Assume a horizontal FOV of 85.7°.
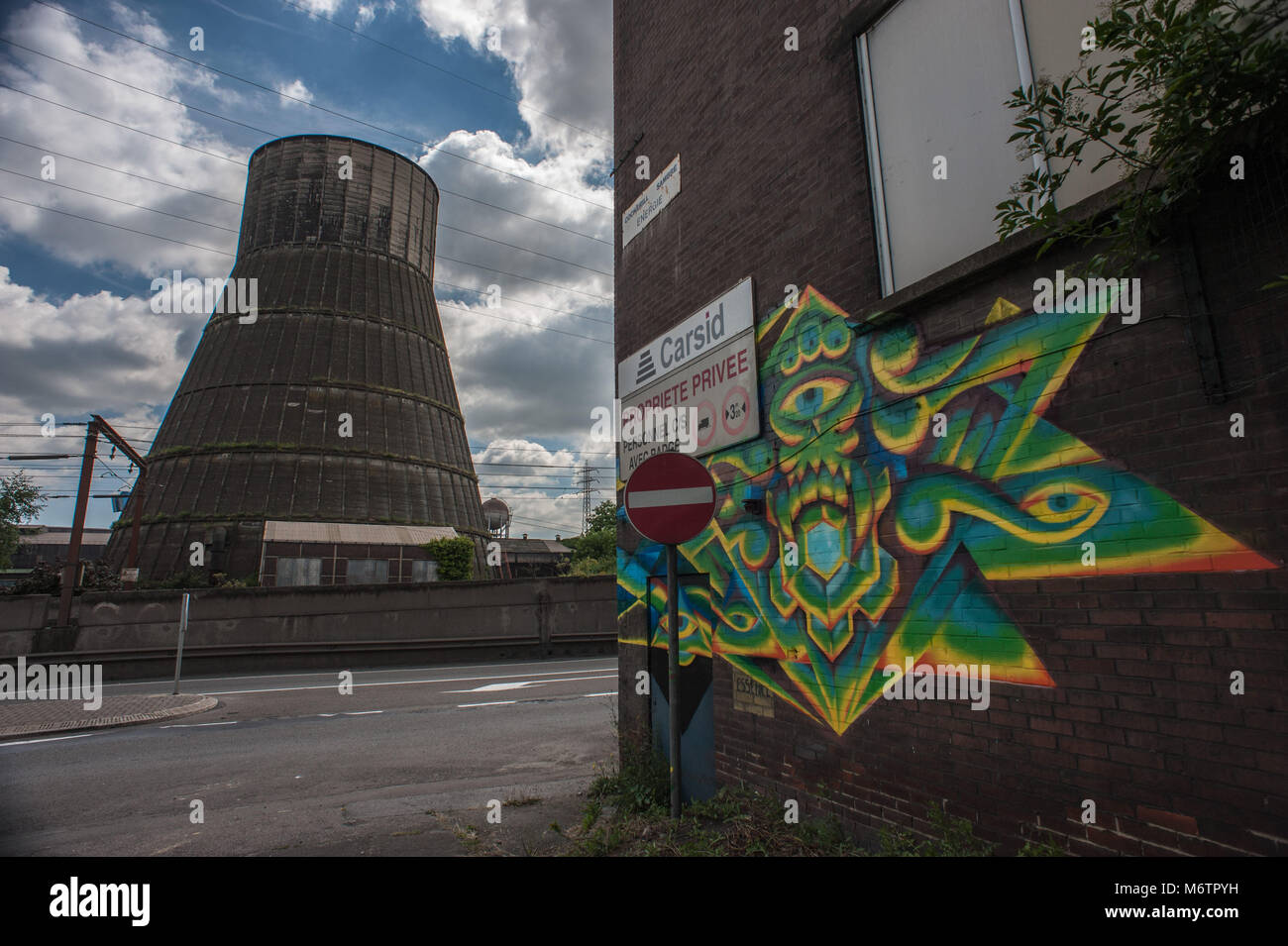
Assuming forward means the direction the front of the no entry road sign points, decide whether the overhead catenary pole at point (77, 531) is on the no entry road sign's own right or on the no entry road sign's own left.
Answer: on the no entry road sign's own right

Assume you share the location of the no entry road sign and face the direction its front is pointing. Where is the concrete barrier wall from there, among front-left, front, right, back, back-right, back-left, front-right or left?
back-right

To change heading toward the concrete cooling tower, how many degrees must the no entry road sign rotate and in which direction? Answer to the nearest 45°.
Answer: approximately 135° to its right

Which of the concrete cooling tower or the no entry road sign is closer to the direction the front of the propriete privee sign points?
the no entry road sign

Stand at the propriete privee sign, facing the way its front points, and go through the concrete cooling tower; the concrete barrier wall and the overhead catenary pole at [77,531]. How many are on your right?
3

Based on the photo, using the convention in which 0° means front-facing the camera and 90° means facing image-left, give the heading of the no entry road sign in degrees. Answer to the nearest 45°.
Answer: approximately 0°

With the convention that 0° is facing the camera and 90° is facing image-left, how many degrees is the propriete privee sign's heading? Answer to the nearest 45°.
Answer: approximately 45°

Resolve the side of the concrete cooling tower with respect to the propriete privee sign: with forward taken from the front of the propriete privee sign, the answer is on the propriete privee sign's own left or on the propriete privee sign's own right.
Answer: on the propriete privee sign's own right
